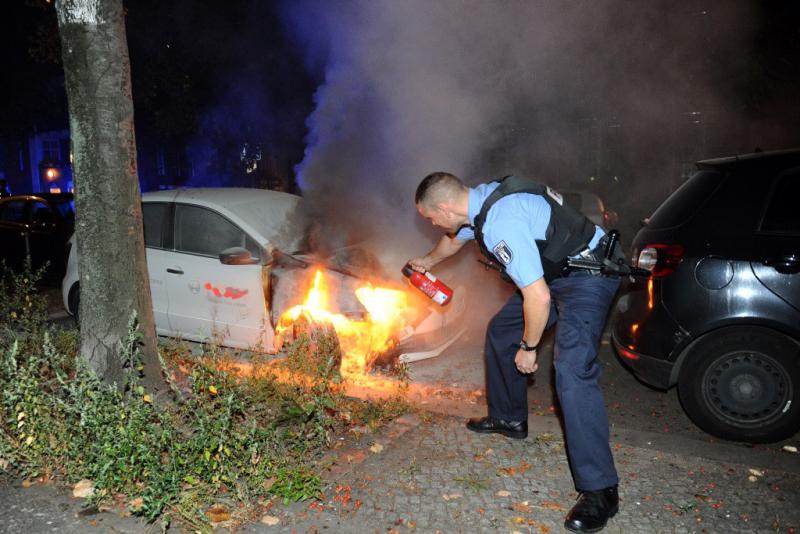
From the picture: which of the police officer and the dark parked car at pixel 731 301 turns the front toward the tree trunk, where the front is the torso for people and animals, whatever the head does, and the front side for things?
the police officer

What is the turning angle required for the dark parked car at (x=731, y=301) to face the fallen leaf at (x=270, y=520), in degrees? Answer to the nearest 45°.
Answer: approximately 135° to its right

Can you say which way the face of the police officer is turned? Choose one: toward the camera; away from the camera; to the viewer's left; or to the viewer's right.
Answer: to the viewer's left

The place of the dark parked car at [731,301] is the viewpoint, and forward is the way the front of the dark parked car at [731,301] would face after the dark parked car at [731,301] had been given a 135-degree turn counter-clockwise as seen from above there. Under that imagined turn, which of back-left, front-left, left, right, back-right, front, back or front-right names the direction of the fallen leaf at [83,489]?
left

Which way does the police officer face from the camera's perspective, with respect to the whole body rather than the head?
to the viewer's left

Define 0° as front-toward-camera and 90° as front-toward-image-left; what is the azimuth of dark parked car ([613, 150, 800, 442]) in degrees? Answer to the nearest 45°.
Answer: approximately 270°

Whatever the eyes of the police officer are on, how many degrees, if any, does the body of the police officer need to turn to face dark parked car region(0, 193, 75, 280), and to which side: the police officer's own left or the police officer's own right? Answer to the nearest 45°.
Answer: approximately 45° to the police officer's own right
